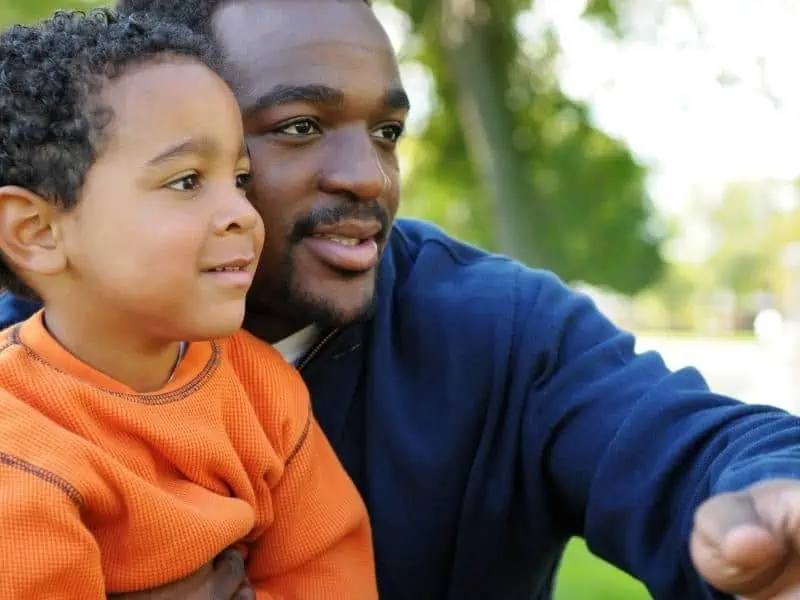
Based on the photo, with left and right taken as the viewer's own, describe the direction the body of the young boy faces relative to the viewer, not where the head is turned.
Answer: facing the viewer and to the right of the viewer

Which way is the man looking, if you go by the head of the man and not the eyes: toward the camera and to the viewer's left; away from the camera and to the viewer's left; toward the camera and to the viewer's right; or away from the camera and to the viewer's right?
toward the camera and to the viewer's right

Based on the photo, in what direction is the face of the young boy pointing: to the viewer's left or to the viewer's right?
to the viewer's right
